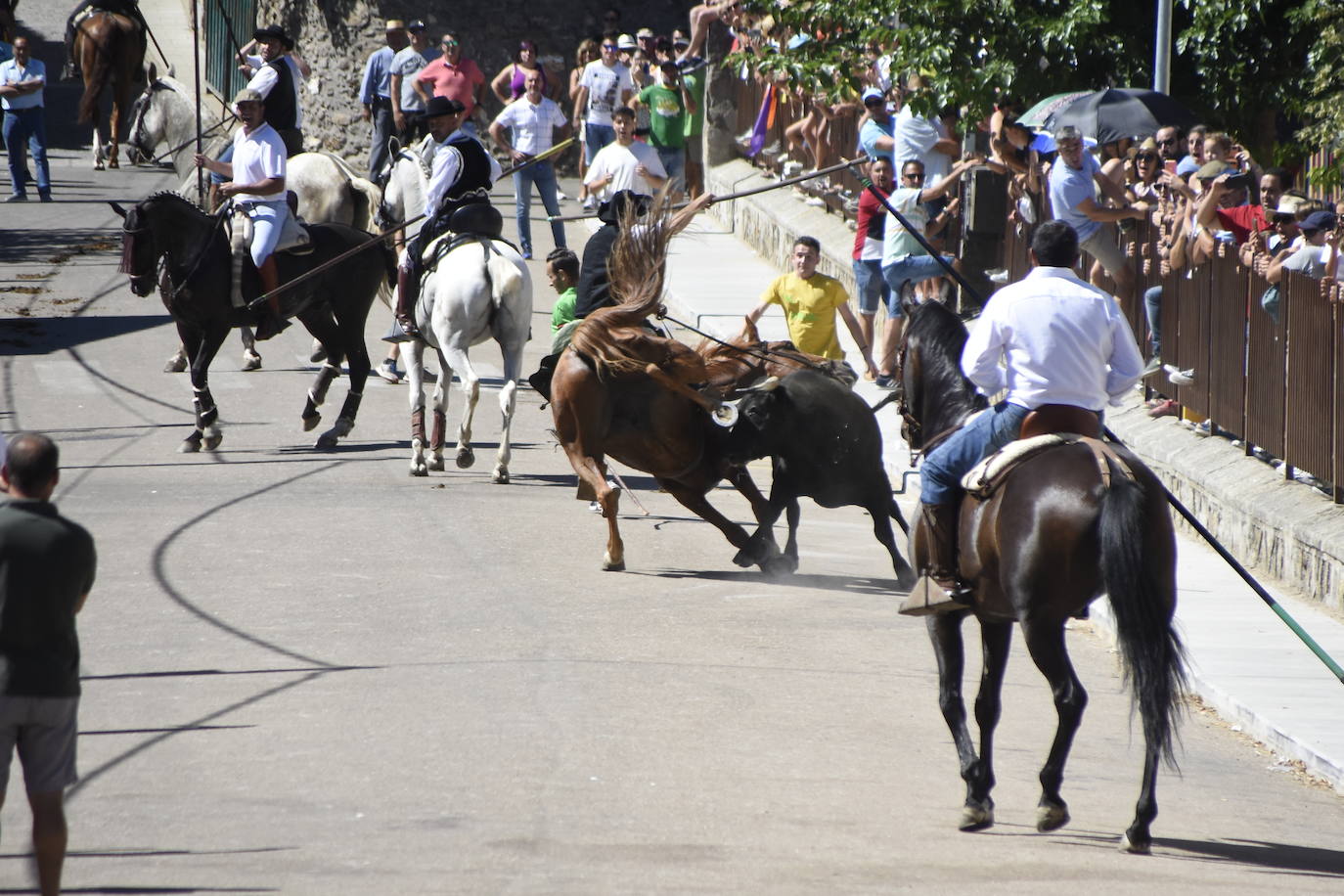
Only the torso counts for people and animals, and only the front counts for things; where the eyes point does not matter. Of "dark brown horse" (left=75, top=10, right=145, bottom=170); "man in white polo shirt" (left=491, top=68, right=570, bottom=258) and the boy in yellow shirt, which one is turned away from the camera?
the dark brown horse

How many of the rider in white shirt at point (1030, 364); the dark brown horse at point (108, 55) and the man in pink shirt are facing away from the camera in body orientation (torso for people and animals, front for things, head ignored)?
2

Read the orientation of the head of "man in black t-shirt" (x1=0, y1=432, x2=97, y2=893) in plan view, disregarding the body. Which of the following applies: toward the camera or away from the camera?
away from the camera

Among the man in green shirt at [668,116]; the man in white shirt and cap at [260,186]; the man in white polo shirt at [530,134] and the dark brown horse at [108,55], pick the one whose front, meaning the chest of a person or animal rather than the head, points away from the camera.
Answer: the dark brown horse

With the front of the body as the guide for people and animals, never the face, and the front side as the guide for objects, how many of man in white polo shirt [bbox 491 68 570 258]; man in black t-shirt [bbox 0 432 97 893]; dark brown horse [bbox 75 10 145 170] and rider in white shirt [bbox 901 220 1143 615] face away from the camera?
3

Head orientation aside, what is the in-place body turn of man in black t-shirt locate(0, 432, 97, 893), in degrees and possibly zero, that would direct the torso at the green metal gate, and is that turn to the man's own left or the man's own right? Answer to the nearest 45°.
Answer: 0° — they already face it

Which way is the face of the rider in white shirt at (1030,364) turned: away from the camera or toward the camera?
away from the camera

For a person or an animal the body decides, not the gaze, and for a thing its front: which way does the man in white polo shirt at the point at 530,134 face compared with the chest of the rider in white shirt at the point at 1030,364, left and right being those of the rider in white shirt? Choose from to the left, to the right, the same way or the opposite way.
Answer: the opposite way

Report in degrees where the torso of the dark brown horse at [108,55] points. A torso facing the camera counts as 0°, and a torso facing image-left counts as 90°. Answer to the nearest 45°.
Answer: approximately 180°

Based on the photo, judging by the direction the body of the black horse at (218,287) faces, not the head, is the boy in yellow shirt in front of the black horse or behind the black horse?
behind
